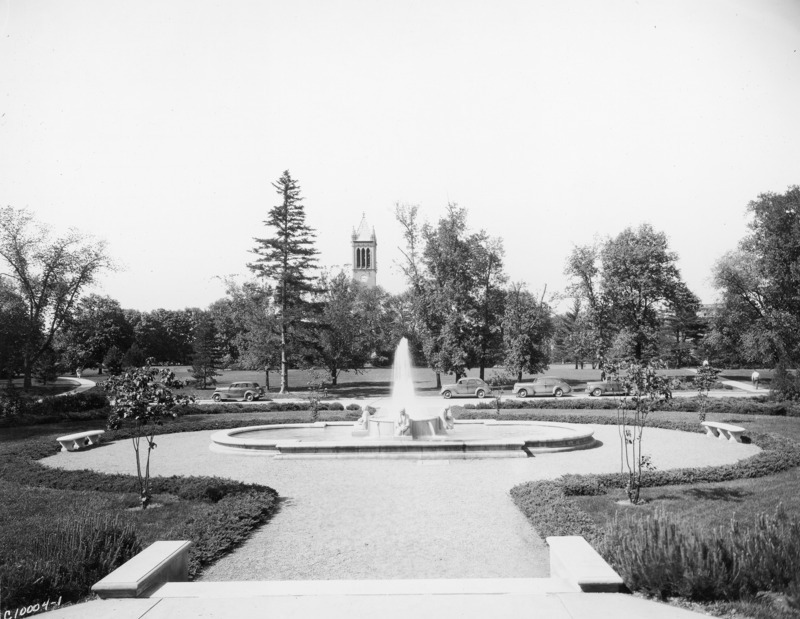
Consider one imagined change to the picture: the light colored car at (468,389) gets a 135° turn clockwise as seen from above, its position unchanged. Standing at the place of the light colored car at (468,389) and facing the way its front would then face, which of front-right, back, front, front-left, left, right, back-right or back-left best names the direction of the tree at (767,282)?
front-right

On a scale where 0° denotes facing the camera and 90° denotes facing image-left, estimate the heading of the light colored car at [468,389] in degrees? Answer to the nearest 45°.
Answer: approximately 90°

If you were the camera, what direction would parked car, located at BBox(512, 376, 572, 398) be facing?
facing to the left of the viewer

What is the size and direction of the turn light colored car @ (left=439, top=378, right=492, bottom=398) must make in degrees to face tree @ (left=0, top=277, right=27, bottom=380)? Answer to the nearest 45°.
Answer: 0° — it already faces it

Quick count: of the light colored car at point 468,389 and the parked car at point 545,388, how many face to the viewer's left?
2

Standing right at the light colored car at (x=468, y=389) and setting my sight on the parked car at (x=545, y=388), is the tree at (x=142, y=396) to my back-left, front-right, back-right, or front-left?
back-right

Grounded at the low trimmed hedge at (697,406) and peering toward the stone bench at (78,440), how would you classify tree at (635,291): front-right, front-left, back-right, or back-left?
back-right

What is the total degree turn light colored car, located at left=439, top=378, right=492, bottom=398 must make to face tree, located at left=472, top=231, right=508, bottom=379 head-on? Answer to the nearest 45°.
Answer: approximately 90° to its right

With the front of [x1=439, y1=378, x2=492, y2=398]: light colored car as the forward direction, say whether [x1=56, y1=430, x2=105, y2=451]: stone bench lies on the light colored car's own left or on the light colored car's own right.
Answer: on the light colored car's own left

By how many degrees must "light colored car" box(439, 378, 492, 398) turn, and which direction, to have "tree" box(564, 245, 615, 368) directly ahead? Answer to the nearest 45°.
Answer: approximately 135° to its right

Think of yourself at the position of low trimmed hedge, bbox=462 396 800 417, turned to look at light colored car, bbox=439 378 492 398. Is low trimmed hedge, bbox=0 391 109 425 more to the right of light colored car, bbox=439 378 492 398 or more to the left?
left

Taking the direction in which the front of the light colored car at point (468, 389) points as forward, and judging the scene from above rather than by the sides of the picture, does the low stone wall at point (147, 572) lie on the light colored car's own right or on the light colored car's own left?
on the light colored car's own left
